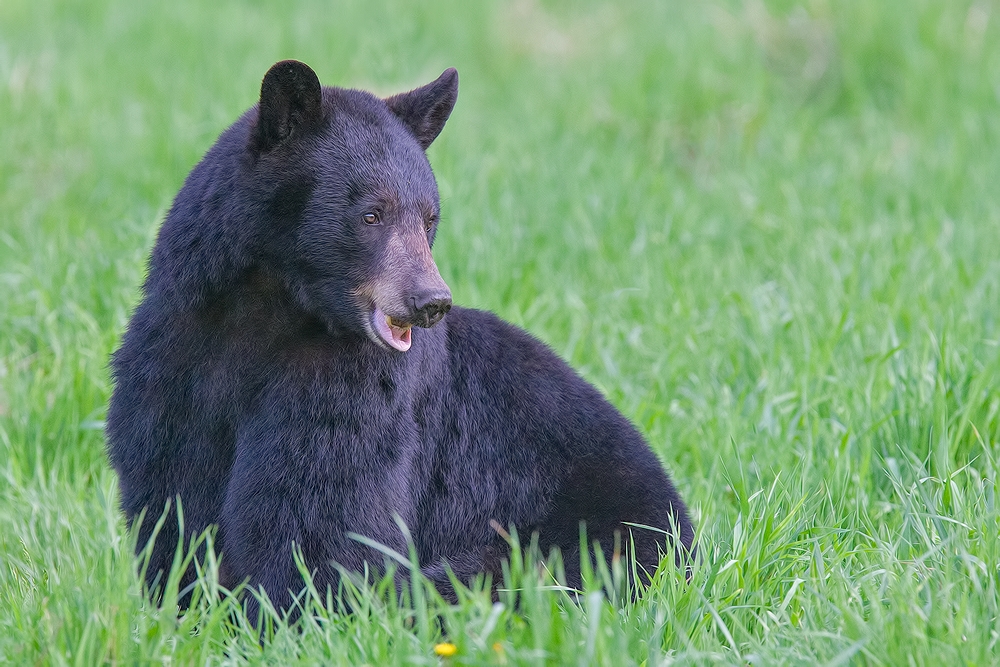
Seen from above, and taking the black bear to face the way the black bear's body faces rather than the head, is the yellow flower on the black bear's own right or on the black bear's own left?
on the black bear's own left

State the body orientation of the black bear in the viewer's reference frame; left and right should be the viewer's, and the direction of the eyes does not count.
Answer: facing the viewer and to the left of the viewer
